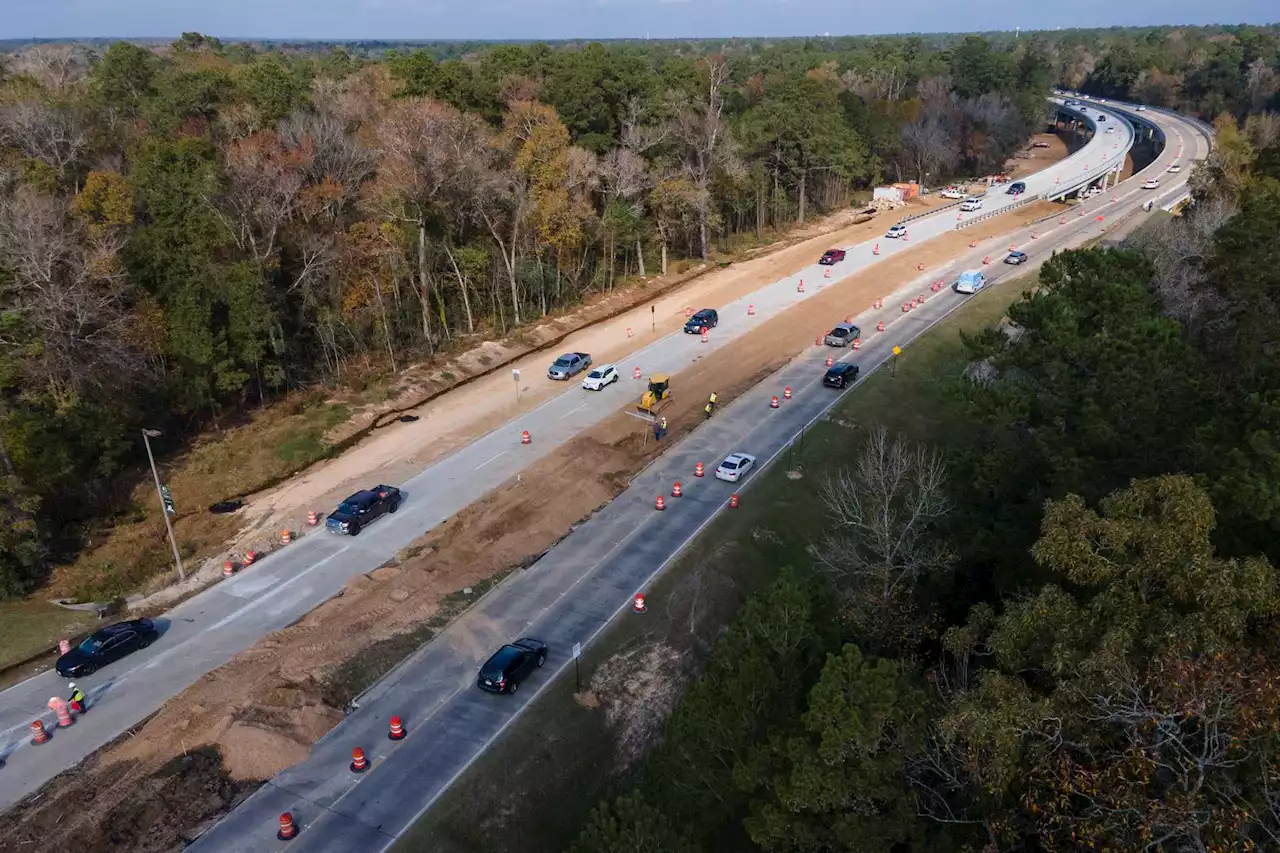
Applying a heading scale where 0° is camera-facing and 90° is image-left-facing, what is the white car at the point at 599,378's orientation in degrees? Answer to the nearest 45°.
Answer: approximately 45°

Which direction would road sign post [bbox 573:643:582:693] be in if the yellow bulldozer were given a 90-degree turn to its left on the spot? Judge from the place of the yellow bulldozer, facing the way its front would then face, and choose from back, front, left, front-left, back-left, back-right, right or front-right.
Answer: front-right

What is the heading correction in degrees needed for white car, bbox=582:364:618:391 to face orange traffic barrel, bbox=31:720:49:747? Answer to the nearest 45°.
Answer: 0° — it already faces it

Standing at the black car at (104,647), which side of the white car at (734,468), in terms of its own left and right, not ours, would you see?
back

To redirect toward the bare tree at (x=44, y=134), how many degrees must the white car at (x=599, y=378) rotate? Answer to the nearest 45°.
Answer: approximately 45° to its right

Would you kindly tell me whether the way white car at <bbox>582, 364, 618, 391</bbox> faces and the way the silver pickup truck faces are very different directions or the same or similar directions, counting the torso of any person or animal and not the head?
same or similar directions

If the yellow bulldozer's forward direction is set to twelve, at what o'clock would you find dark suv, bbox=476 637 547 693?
The dark suv is roughly at 11 o'clock from the yellow bulldozer.

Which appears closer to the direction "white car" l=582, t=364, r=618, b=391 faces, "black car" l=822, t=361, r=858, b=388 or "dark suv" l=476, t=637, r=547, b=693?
the dark suv

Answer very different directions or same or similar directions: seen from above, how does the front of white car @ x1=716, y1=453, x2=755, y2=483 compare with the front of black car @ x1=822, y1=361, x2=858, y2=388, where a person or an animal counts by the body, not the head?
same or similar directions

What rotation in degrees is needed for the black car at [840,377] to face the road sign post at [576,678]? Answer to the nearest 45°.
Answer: approximately 135° to its right

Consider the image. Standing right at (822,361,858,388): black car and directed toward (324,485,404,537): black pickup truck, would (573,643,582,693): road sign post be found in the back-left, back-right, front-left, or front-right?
front-left

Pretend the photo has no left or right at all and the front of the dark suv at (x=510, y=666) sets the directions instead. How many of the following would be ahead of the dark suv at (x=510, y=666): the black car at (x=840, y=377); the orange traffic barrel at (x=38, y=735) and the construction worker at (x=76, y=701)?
1

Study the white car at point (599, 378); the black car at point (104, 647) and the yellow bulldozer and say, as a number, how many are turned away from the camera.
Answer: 0

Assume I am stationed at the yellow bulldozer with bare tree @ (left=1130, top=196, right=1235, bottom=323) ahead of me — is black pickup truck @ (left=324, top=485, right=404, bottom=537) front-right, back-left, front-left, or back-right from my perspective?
back-right

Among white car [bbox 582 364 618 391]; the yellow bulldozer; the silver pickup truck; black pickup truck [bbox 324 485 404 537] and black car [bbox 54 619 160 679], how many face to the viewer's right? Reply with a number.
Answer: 0

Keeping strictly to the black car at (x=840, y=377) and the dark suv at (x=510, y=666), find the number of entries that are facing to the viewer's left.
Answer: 0

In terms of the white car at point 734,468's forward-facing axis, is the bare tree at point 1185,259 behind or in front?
in front

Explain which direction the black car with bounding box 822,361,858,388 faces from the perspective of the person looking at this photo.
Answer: facing away from the viewer and to the right of the viewer

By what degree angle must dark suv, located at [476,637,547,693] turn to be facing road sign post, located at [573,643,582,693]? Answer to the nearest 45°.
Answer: approximately 45° to its right

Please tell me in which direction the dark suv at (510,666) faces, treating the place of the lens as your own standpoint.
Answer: facing away from the viewer and to the right of the viewer
